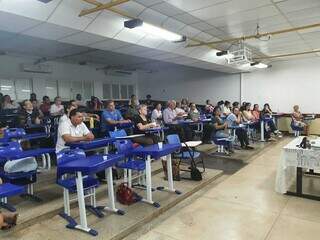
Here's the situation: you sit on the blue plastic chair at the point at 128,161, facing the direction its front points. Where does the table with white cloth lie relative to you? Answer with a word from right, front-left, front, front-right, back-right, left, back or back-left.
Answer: front-left

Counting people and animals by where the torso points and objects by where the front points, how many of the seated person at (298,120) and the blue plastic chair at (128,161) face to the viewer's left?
0

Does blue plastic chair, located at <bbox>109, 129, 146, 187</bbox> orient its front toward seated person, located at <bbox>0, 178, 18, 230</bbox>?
no

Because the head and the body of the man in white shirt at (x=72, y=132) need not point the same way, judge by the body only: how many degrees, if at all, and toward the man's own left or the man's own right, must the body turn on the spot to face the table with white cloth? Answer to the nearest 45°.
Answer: approximately 45° to the man's own left

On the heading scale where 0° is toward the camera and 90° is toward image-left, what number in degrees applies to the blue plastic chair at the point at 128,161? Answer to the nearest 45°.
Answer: approximately 315°

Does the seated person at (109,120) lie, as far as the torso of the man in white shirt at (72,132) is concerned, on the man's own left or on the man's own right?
on the man's own left

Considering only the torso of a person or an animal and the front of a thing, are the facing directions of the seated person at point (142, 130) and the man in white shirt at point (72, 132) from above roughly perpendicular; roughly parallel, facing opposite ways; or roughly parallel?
roughly parallel

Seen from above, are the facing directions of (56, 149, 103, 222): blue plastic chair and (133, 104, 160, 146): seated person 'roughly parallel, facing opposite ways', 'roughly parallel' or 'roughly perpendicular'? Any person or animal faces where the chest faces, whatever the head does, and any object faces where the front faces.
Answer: roughly parallel

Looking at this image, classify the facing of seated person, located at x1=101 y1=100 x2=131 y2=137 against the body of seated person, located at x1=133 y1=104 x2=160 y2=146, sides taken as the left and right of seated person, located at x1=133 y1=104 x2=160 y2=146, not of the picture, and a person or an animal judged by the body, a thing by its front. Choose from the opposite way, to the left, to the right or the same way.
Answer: the same way

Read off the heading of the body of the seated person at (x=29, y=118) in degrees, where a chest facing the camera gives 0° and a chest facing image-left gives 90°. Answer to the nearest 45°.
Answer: approximately 315°

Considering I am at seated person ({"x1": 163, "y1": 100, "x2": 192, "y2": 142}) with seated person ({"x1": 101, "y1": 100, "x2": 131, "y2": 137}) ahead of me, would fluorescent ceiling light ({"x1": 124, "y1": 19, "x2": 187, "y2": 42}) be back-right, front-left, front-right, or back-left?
front-left

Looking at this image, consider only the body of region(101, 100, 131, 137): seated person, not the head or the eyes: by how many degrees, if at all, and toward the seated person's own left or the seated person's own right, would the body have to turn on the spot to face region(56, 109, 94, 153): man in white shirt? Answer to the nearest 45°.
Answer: approximately 45° to the seated person's own right

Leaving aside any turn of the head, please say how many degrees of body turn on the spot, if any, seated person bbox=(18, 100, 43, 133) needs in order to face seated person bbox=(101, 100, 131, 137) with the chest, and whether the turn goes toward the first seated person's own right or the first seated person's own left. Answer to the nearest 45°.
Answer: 0° — they already face them

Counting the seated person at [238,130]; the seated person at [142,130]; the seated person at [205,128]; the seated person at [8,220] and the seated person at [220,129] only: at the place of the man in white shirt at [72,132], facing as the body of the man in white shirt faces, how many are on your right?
1

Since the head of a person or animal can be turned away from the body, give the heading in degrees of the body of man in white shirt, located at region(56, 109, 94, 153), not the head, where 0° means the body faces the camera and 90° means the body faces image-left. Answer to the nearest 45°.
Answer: approximately 315°

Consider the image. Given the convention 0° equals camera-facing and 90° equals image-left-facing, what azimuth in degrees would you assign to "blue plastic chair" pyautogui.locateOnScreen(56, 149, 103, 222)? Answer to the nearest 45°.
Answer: approximately 315°
